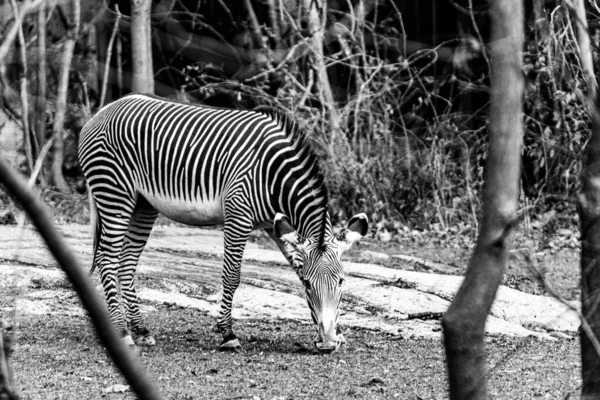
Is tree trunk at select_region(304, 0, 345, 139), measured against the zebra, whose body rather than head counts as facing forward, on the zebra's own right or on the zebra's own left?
on the zebra's own left

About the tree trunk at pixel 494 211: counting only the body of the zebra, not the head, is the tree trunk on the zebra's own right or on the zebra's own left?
on the zebra's own right

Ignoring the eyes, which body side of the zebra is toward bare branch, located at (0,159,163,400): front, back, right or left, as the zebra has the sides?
right

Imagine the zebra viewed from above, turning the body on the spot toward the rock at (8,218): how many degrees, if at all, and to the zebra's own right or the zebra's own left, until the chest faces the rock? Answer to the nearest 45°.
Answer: approximately 135° to the zebra's own left

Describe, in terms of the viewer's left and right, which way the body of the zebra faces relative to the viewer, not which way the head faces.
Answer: facing to the right of the viewer

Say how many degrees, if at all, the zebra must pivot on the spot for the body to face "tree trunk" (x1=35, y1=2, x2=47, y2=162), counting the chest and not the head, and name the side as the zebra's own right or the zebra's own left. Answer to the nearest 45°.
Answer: approximately 135° to the zebra's own left

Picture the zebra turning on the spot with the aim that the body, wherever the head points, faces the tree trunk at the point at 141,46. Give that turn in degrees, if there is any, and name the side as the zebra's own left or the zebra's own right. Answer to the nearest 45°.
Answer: approximately 90° to the zebra's own left
